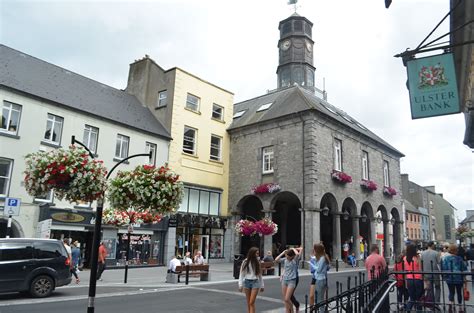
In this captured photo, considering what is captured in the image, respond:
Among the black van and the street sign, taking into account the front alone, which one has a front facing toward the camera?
the street sign

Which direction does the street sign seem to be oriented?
toward the camera

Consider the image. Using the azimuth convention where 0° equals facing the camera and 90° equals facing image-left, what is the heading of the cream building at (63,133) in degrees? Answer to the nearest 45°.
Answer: approximately 315°

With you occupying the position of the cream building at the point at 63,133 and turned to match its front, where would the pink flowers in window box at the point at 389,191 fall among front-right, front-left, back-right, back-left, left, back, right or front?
front-left
